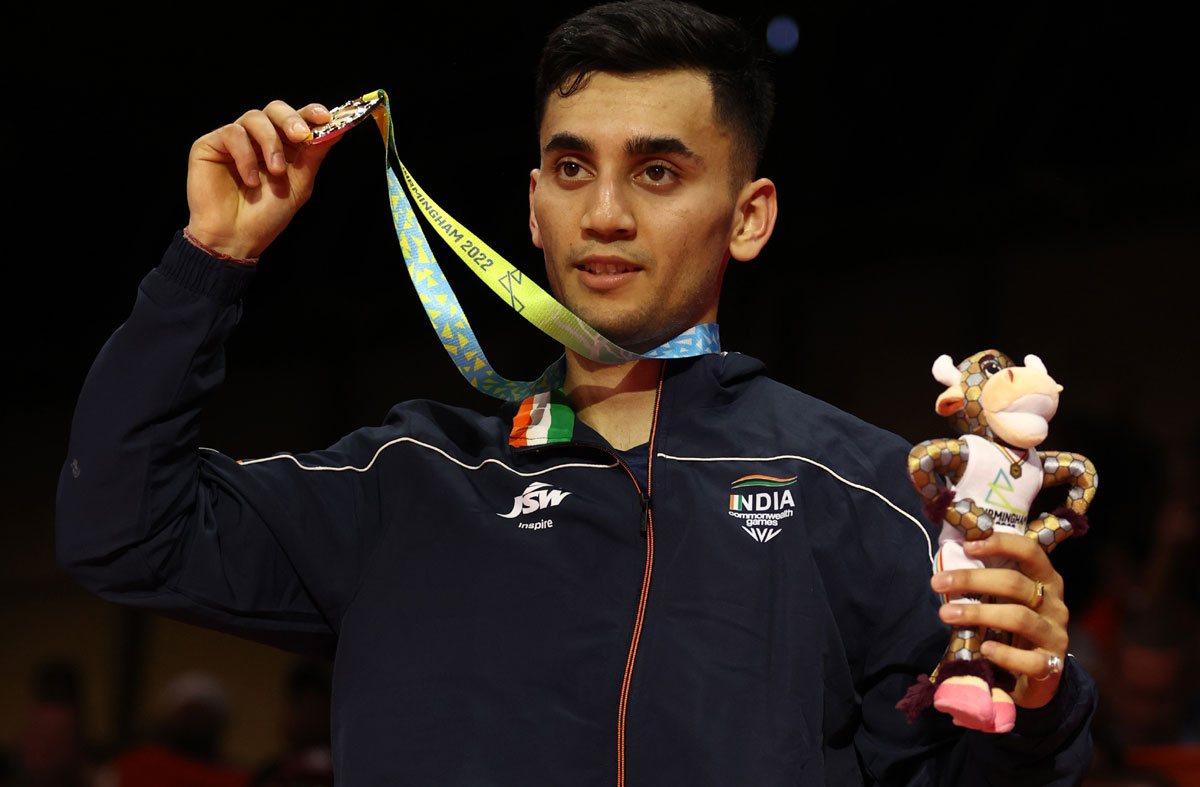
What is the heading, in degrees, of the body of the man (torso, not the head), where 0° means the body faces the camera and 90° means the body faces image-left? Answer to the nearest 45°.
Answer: approximately 0°
